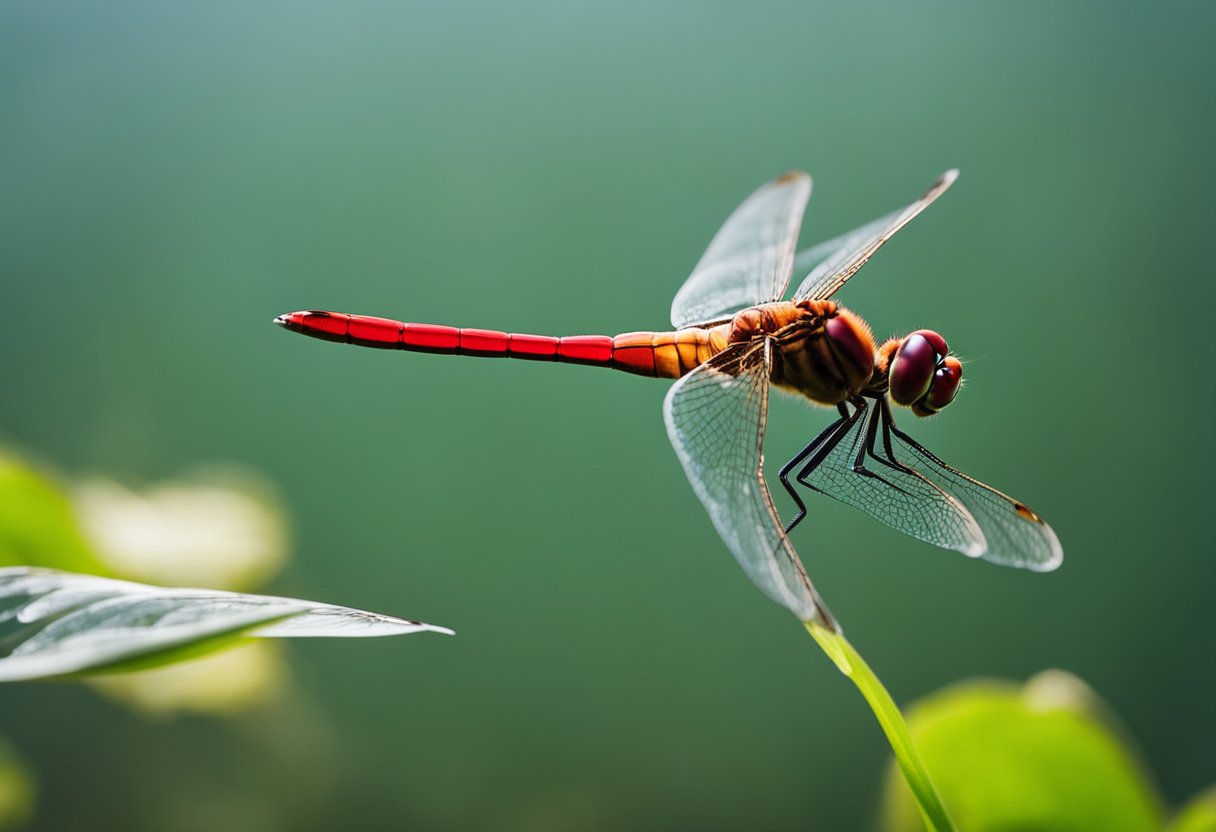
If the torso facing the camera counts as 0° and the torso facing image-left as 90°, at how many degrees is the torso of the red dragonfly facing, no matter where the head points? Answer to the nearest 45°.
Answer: approximately 270°

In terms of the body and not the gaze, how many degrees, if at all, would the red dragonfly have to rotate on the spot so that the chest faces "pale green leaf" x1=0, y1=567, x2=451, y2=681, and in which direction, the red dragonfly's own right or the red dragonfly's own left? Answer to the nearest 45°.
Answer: approximately 135° to the red dragonfly's own right

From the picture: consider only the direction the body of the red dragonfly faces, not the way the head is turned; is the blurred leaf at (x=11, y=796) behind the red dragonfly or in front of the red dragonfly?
behind

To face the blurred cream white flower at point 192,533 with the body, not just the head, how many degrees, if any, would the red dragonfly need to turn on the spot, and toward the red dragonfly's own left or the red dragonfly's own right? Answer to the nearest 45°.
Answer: approximately 135° to the red dragonfly's own left
